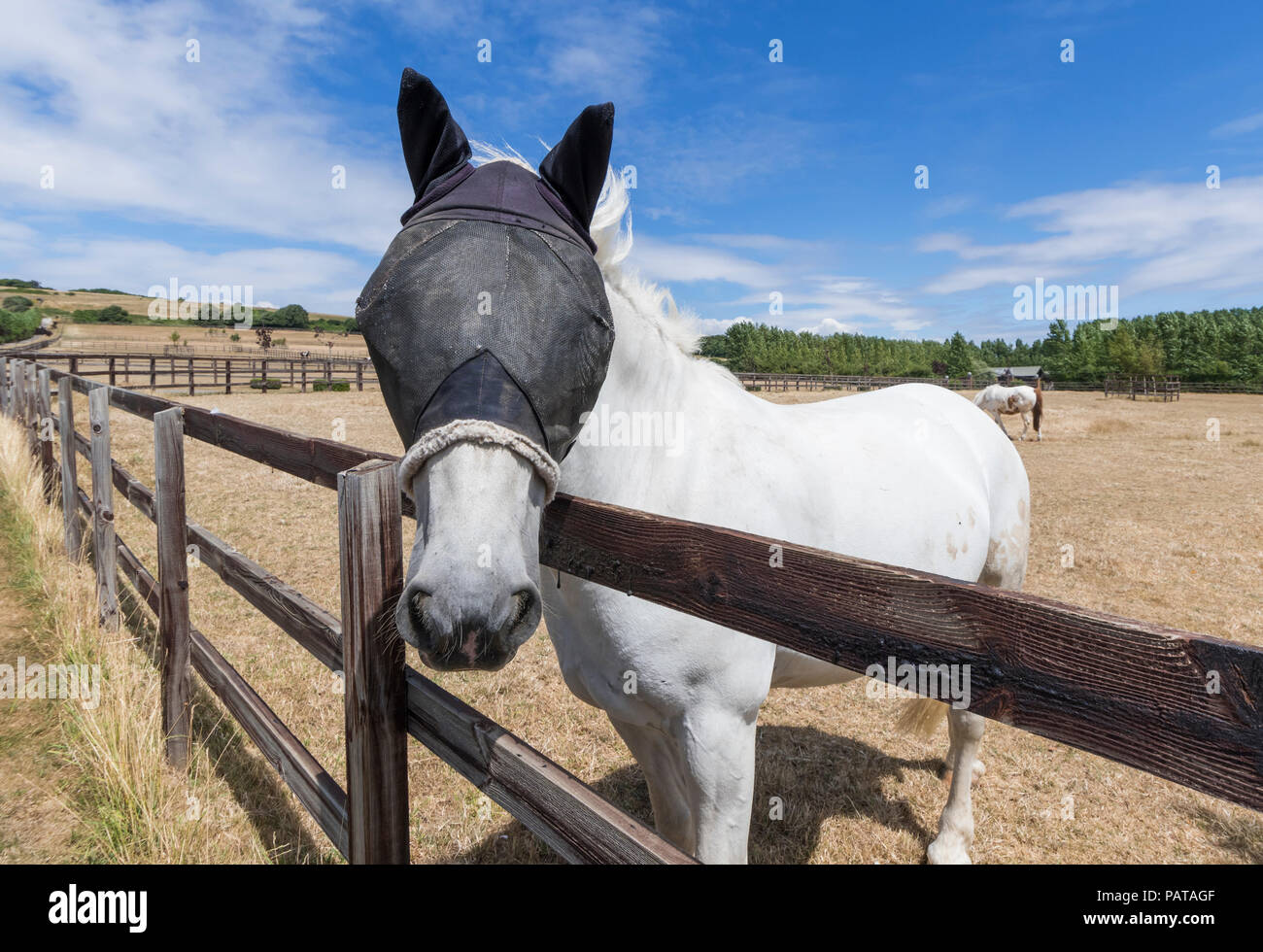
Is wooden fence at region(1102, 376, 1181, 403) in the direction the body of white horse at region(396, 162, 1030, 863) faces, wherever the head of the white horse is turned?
no

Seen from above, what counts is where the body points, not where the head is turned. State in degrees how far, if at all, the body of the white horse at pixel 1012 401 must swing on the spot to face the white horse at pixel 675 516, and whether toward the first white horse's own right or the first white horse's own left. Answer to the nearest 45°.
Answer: approximately 90° to the first white horse's own left

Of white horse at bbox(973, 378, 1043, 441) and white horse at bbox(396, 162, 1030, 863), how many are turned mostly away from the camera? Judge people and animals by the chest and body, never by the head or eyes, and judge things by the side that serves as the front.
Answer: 0

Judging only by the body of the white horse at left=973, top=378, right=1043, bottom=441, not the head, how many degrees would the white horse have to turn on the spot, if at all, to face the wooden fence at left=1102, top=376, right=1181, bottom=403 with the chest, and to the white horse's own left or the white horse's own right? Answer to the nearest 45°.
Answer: approximately 90° to the white horse's own right

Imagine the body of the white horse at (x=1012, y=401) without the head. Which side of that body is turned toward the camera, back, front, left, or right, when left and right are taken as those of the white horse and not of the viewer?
left

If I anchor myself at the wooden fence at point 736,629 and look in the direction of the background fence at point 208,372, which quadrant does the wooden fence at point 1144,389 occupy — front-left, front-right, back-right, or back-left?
front-right

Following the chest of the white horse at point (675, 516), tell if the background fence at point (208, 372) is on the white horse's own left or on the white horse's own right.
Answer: on the white horse's own right

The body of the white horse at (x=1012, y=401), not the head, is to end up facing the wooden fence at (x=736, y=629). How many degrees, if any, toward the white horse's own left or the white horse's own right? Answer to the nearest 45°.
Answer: approximately 90° to the white horse's own left
